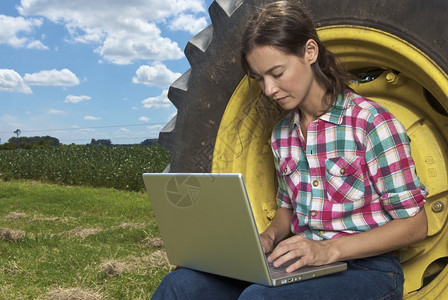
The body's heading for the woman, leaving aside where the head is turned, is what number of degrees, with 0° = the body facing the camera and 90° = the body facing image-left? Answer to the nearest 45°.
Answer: approximately 45°

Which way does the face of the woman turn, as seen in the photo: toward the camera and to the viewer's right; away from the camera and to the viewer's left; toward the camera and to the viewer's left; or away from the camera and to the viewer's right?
toward the camera and to the viewer's left
